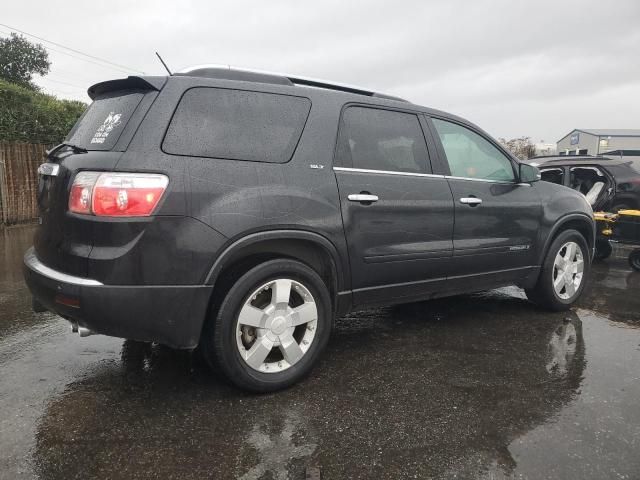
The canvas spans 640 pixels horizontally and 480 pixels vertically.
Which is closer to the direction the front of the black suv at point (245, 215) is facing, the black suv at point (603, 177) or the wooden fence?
the black suv

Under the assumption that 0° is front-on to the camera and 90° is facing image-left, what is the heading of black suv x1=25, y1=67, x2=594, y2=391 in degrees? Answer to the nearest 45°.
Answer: approximately 225°

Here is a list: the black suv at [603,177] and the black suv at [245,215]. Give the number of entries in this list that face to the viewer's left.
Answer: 1

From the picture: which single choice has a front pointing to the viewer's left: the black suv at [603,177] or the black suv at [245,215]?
the black suv at [603,177]

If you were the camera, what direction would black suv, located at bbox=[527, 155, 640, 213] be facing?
facing to the left of the viewer

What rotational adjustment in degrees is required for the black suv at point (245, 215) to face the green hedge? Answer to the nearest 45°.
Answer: approximately 90° to its left

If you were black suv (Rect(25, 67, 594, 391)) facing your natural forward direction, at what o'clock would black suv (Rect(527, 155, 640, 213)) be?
black suv (Rect(527, 155, 640, 213)) is roughly at 12 o'clock from black suv (Rect(25, 67, 594, 391)).
